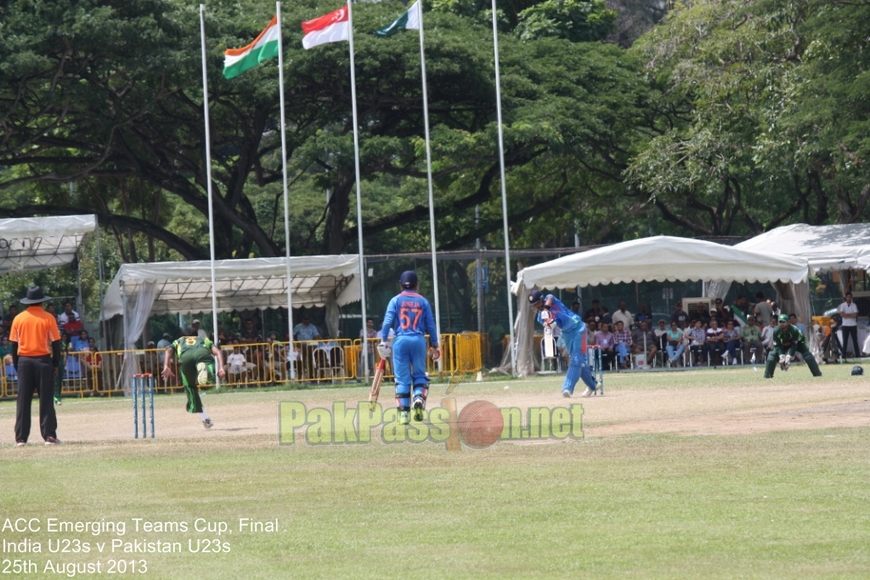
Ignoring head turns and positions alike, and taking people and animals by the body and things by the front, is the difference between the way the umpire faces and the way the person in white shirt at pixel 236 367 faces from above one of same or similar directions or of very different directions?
very different directions

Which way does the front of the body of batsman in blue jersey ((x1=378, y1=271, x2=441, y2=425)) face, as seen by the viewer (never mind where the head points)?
away from the camera

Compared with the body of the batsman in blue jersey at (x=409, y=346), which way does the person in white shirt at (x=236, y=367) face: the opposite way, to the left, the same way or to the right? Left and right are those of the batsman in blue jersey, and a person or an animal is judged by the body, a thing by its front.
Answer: the opposite way

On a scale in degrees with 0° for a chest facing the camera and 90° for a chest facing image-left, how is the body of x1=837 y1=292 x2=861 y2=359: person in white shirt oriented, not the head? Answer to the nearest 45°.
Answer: approximately 0°
